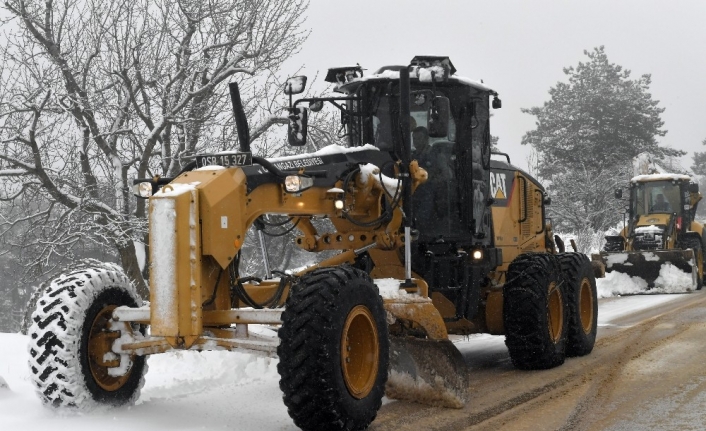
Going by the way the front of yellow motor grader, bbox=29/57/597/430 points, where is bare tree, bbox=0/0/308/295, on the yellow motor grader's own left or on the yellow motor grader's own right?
on the yellow motor grader's own right

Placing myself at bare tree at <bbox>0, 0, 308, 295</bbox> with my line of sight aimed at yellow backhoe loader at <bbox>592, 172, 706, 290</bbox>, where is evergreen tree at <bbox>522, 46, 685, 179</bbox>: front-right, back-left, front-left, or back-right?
front-left

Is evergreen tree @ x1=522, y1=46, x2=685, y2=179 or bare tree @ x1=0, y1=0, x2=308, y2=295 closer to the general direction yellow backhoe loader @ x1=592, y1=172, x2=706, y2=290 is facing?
the bare tree

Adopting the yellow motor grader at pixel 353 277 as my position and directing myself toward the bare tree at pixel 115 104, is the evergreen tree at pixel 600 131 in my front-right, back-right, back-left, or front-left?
front-right

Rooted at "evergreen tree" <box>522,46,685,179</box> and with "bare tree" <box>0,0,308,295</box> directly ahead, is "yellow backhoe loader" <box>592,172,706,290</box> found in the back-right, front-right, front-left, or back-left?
front-left

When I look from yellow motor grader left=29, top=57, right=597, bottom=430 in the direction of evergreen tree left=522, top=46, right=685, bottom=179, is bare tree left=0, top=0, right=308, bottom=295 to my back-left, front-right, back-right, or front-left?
front-left

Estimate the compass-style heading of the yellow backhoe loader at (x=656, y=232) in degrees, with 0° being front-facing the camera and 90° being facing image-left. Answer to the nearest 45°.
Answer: approximately 0°

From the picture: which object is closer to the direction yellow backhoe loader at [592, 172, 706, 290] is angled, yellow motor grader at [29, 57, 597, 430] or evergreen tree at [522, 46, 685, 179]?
the yellow motor grader

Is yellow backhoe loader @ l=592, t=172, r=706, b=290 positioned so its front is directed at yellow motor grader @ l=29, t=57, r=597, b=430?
yes

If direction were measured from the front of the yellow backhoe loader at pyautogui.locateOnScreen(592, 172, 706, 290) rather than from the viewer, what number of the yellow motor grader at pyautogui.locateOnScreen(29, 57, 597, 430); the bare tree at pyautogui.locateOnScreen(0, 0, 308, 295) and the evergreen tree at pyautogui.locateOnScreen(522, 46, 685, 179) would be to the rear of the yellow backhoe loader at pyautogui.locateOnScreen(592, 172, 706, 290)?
1

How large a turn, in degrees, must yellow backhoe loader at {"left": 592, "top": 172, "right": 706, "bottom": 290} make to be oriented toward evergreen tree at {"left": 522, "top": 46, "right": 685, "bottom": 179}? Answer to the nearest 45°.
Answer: approximately 180°

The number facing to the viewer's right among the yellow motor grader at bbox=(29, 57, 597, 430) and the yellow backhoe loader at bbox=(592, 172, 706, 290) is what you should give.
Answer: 0

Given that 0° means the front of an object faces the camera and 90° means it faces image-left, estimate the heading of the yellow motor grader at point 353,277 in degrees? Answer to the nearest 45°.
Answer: approximately 45°

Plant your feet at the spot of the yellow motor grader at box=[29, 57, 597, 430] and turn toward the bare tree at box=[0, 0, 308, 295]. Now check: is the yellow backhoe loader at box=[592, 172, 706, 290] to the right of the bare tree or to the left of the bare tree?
right
